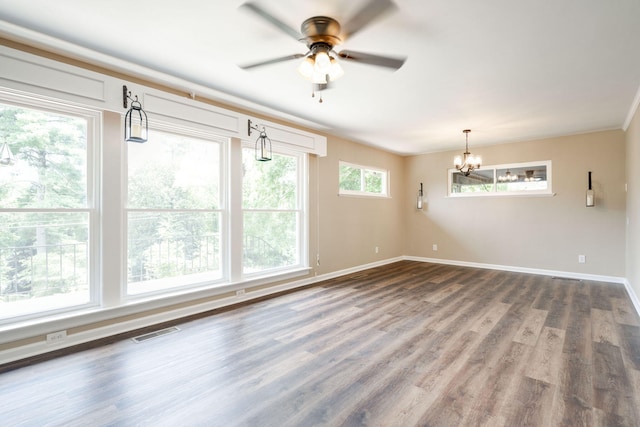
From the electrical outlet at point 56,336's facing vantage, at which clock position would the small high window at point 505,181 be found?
The small high window is roughly at 11 o'clock from the electrical outlet.

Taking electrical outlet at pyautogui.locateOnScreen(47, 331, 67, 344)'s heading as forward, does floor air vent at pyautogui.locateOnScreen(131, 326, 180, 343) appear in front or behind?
in front

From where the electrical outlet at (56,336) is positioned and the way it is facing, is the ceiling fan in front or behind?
in front

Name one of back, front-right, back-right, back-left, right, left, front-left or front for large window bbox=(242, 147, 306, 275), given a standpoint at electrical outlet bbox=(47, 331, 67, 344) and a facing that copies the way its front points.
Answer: front-left

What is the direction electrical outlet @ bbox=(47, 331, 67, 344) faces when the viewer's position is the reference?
facing the viewer and to the right of the viewer

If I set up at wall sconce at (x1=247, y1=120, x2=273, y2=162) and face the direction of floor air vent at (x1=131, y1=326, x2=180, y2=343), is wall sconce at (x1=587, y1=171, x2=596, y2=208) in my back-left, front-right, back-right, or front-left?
back-left

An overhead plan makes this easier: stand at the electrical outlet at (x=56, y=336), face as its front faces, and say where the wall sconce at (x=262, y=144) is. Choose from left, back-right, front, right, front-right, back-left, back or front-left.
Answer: front-left

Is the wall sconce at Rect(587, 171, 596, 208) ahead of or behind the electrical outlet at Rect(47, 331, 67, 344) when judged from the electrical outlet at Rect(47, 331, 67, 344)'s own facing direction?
ahead

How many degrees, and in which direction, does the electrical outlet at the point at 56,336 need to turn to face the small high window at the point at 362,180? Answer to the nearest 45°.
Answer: approximately 45° to its left
